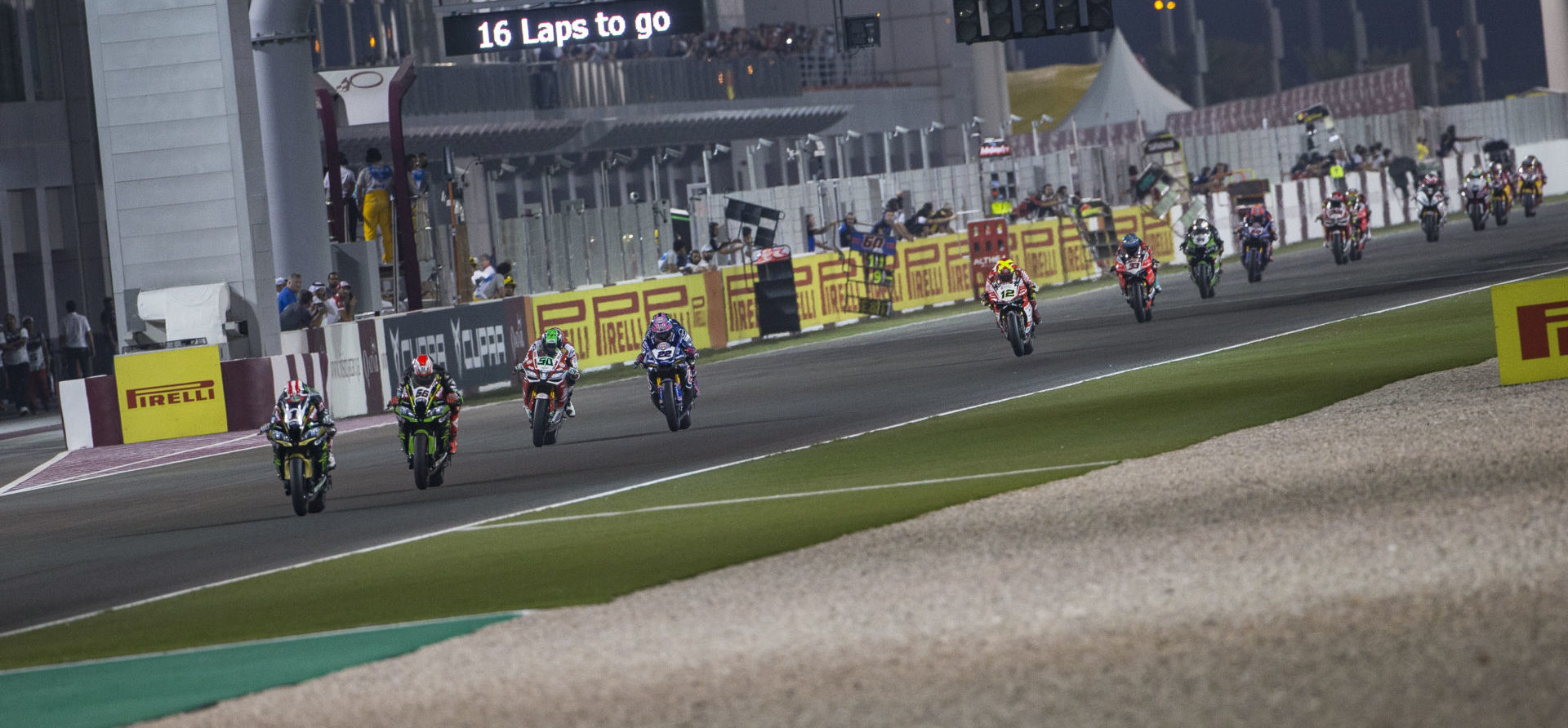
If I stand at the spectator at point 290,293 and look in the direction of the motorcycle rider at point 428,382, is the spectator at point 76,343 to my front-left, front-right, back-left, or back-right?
back-right

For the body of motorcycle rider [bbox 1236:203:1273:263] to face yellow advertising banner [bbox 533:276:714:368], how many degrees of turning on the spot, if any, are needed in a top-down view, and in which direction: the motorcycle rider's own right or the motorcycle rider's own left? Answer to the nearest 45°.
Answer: approximately 45° to the motorcycle rider's own right

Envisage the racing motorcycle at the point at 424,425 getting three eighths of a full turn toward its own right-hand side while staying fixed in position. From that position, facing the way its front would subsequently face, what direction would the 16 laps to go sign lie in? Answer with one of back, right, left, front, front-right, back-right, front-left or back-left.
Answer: front-right

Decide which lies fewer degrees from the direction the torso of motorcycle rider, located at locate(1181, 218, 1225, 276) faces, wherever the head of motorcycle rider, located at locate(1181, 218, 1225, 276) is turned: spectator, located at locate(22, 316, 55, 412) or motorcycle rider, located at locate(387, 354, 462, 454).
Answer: the motorcycle rider
